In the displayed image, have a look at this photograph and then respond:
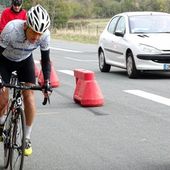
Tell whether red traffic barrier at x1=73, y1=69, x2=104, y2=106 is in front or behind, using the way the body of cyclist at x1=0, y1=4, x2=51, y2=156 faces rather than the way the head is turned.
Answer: behind

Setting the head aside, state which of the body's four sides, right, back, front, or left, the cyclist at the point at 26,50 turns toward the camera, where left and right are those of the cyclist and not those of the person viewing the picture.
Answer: front

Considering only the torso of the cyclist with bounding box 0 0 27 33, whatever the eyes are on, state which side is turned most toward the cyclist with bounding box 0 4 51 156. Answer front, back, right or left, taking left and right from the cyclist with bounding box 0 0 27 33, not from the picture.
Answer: front

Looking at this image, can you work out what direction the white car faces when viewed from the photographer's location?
facing the viewer and to the right of the viewer

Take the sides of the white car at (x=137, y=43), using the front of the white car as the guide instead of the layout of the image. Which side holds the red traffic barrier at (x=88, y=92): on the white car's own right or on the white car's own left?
on the white car's own right

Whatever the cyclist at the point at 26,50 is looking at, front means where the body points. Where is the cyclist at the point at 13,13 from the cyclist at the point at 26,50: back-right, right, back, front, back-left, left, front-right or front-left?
back

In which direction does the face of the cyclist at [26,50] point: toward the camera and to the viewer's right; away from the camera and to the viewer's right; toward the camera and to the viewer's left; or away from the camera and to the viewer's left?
toward the camera and to the viewer's right

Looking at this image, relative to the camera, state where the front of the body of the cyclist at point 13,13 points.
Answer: toward the camera

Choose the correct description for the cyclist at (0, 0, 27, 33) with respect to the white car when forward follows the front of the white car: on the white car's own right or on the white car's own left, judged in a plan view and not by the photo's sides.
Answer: on the white car's own right

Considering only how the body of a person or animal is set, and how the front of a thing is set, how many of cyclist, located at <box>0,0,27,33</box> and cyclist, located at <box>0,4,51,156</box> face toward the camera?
2
